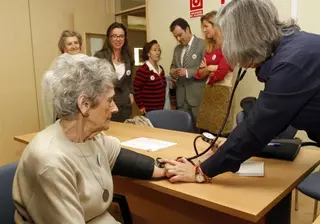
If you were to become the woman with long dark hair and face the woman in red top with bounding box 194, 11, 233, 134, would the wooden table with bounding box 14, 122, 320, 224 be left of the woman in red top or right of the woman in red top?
right

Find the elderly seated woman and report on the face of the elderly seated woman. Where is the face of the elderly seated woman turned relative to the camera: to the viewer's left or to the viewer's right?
to the viewer's right

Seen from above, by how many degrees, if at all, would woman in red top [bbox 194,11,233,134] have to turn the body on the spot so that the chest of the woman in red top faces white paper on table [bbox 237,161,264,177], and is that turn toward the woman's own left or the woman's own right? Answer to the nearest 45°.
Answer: approximately 45° to the woman's own left

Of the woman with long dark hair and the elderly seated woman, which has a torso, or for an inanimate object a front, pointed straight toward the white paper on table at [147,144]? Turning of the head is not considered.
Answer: the woman with long dark hair

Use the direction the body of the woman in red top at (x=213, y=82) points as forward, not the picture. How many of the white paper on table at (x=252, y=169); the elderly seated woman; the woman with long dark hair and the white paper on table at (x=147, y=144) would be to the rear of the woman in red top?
0

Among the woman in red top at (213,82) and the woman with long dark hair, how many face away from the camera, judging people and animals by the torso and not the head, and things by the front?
0

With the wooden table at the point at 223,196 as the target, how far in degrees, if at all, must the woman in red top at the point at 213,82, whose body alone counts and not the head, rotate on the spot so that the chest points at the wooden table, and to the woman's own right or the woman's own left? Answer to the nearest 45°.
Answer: approximately 45° to the woman's own left

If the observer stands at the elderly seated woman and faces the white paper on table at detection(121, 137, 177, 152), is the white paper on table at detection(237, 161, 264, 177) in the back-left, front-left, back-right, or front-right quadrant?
front-right

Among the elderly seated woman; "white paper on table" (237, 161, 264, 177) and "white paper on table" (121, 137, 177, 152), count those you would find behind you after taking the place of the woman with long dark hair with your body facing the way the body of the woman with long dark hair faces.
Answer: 0

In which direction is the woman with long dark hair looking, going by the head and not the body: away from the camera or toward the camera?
toward the camera

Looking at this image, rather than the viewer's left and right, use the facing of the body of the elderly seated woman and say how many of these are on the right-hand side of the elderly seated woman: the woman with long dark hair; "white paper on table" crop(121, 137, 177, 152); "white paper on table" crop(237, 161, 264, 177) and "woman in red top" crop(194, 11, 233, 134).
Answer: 0

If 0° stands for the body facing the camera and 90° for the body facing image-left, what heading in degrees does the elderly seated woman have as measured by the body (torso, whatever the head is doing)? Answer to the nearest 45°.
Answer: approximately 315°

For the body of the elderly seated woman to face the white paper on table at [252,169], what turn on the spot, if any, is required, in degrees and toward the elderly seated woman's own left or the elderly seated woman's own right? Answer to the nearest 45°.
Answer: approximately 45° to the elderly seated woman's own left

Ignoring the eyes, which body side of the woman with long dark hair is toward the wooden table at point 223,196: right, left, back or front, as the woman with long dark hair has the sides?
front

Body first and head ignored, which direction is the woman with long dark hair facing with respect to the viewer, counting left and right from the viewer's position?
facing the viewer

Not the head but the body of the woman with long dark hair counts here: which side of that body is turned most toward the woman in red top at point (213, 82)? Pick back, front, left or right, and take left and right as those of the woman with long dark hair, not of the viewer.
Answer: left

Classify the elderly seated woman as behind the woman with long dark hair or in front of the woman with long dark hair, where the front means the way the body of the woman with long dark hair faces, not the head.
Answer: in front

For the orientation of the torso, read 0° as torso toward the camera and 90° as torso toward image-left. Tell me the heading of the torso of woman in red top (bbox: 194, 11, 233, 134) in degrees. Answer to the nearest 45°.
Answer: approximately 45°
